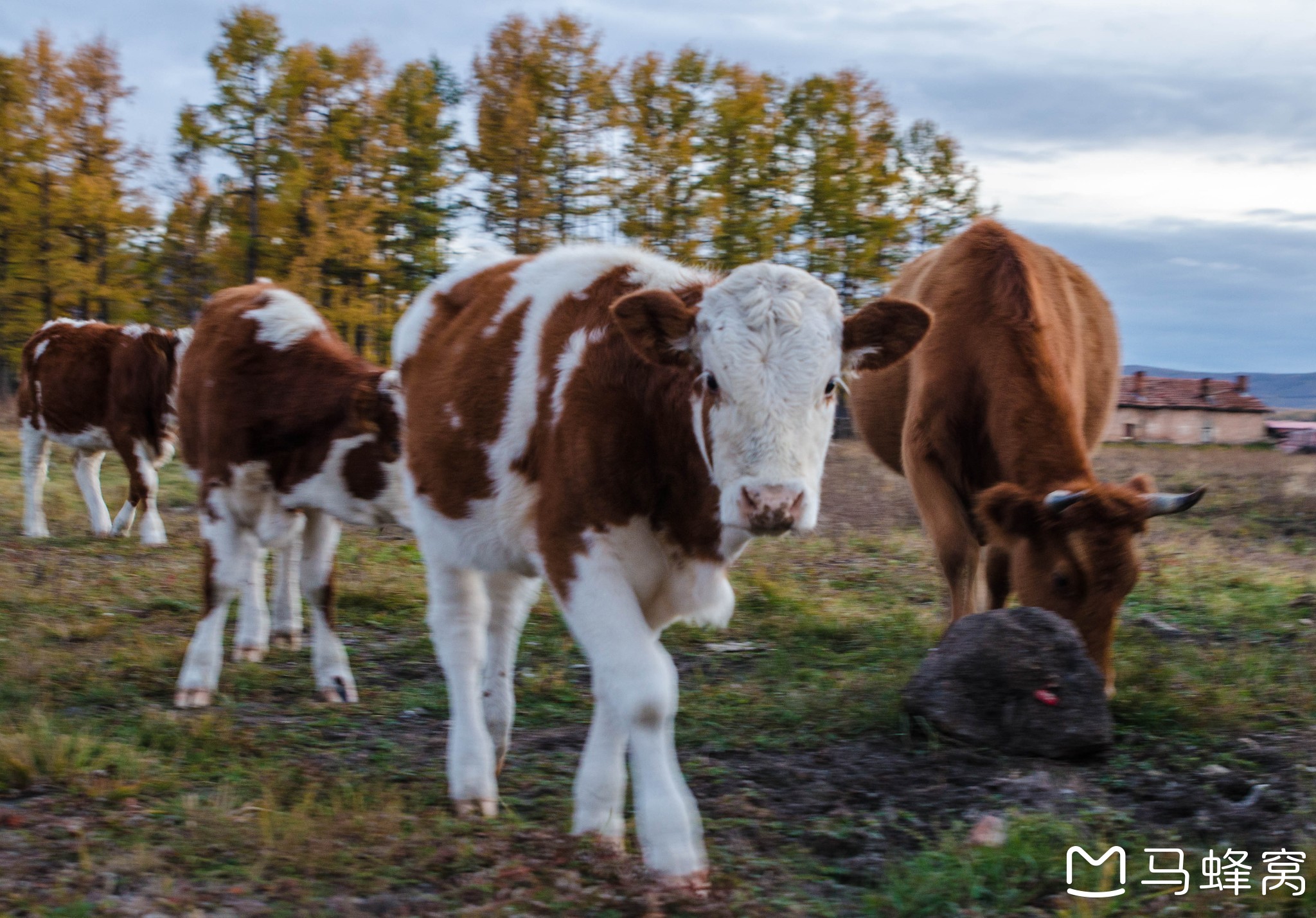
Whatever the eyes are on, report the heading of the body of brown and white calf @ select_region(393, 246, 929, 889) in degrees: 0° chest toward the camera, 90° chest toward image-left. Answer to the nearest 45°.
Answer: approximately 315°

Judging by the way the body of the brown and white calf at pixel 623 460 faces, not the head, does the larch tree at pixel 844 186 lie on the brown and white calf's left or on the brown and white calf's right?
on the brown and white calf's left

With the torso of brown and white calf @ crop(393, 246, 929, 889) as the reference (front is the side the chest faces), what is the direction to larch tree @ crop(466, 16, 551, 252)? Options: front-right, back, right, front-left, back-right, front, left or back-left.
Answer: back-left

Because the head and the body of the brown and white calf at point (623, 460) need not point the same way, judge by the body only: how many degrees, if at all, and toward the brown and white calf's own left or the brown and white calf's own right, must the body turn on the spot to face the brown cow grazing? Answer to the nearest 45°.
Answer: approximately 90° to the brown and white calf's own left

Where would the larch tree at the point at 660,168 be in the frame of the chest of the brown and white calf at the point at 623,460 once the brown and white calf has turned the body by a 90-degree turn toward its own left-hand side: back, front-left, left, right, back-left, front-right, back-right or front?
front-left

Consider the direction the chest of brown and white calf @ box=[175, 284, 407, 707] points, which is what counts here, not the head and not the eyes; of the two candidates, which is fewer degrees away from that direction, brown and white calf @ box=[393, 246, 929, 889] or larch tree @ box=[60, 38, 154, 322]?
the brown and white calf

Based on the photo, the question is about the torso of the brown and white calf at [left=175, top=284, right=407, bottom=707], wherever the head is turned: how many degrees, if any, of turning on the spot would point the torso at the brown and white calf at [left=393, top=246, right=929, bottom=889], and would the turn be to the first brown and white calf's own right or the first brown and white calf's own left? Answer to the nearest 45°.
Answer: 0° — it already faces it
